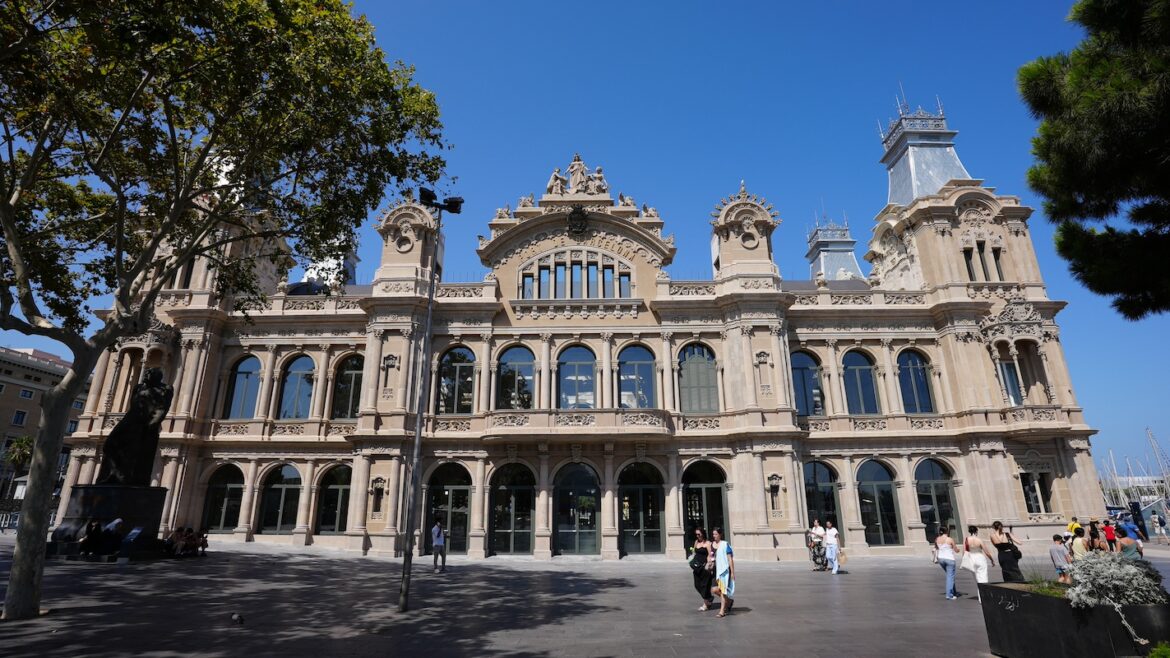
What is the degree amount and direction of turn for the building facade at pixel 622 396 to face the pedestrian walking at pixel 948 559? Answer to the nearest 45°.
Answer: approximately 45° to its left

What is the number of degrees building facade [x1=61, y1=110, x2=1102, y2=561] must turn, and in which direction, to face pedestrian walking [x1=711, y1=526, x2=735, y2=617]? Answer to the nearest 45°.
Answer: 0° — it already faces them

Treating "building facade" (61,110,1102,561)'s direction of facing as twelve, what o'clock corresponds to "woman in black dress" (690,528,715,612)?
The woman in black dress is roughly at 12 o'clock from the building facade.

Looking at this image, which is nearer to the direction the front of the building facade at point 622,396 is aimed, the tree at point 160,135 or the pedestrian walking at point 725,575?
the pedestrian walking

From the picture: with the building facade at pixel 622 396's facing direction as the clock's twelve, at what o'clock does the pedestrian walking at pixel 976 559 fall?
The pedestrian walking is roughly at 11 o'clock from the building facade.

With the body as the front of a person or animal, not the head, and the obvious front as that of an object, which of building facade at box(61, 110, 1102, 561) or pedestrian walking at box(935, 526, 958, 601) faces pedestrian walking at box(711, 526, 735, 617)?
the building facade

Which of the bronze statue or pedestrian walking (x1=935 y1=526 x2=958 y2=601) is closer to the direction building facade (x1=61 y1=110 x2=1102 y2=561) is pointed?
the pedestrian walking

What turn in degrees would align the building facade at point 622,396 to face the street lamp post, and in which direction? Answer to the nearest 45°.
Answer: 0° — it already faces it

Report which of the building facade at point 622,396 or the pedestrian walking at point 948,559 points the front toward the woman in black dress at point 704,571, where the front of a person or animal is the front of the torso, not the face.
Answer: the building facade

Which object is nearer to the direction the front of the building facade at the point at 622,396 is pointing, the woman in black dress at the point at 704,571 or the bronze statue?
the woman in black dress

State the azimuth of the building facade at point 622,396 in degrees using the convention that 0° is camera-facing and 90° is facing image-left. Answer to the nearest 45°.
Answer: approximately 0°
